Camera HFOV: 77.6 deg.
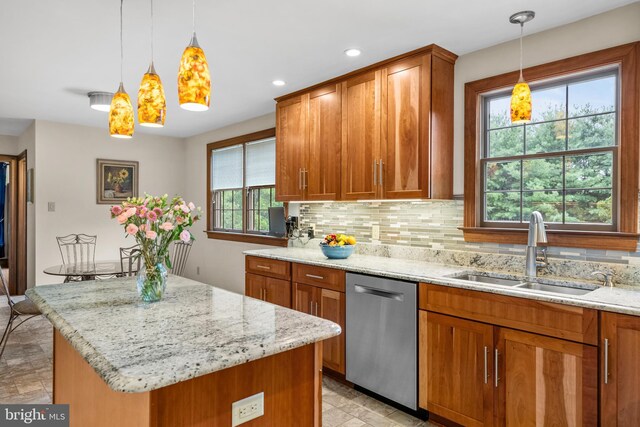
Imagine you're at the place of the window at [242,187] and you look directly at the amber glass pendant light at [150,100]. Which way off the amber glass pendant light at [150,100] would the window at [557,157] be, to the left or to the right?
left

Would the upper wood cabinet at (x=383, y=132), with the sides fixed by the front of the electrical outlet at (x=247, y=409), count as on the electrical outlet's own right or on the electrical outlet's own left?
on the electrical outlet's own left

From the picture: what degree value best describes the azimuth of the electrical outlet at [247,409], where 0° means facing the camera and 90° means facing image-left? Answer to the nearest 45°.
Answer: approximately 315°

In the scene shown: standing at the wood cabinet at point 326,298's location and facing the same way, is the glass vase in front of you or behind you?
in front

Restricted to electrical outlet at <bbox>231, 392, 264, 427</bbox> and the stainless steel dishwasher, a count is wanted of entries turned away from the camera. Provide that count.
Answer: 0

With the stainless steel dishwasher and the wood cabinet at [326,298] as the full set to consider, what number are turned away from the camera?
0

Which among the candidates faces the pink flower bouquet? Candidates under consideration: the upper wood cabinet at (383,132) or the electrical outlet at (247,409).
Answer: the upper wood cabinet

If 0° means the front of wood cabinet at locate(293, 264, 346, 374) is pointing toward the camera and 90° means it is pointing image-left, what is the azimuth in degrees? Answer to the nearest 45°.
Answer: approximately 45°

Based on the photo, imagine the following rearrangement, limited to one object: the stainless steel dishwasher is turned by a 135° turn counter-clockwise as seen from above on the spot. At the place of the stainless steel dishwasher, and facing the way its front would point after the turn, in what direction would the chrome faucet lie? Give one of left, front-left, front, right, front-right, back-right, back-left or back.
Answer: front

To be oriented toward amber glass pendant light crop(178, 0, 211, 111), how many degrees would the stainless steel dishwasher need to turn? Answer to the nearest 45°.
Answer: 0° — it already faces it
